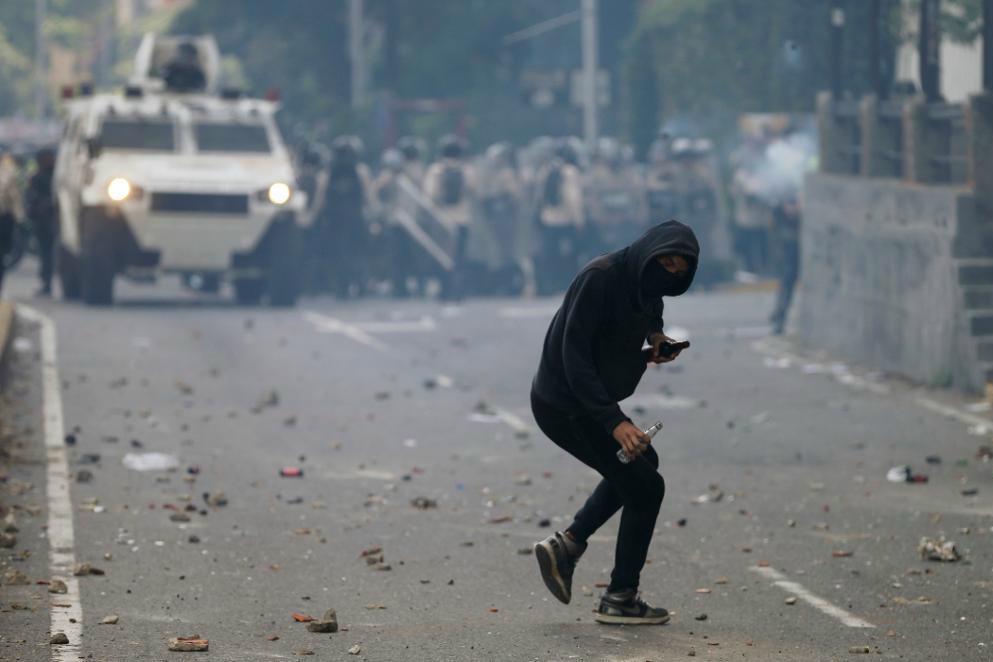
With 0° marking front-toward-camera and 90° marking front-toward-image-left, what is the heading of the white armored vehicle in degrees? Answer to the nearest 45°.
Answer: approximately 0°

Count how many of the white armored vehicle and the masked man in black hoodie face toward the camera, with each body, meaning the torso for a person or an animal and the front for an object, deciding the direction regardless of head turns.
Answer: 1

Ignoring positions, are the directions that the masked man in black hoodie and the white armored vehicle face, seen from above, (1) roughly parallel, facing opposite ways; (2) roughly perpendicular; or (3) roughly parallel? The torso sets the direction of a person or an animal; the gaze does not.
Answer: roughly perpendicular

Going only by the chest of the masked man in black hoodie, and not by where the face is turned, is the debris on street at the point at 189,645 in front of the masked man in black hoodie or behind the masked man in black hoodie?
behind

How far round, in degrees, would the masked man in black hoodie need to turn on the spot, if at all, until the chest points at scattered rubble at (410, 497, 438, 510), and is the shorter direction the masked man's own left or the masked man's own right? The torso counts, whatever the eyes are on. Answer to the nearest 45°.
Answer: approximately 90° to the masked man's own left

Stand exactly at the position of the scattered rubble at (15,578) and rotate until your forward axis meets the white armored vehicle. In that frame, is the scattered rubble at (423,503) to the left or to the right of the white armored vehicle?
right

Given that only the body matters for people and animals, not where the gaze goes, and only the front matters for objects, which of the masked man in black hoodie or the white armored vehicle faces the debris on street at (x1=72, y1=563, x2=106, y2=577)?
the white armored vehicle

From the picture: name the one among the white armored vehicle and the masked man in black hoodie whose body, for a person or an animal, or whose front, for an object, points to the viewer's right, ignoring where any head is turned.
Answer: the masked man in black hoodie

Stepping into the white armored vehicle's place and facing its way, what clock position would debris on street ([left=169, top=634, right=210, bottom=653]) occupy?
The debris on street is roughly at 12 o'clock from the white armored vehicle.

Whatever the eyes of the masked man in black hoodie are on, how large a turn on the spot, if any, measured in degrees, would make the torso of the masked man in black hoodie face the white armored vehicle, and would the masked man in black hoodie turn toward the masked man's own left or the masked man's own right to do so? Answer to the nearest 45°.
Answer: approximately 90° to the masked man's own left

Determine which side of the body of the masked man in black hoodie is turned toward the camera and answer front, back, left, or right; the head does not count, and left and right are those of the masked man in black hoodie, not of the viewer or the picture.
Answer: right

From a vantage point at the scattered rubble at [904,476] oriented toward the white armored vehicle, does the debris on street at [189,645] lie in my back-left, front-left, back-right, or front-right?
back-left
